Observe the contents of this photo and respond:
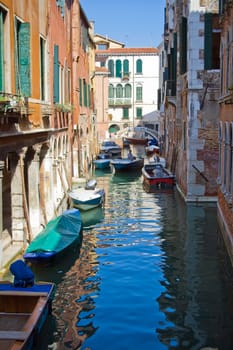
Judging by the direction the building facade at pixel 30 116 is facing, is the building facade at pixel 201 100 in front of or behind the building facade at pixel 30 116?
in front

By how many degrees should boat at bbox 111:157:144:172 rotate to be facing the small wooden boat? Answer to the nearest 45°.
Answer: approximately 45° to its left

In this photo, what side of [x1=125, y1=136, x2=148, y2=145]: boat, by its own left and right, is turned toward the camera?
left

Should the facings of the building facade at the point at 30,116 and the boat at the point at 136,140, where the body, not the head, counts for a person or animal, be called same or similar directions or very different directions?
very different directions

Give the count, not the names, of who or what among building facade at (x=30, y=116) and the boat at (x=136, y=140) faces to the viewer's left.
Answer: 1

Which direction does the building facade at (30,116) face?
to the viewer's right

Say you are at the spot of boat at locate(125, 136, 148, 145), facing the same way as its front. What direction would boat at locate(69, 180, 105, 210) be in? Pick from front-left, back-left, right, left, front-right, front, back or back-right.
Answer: left
